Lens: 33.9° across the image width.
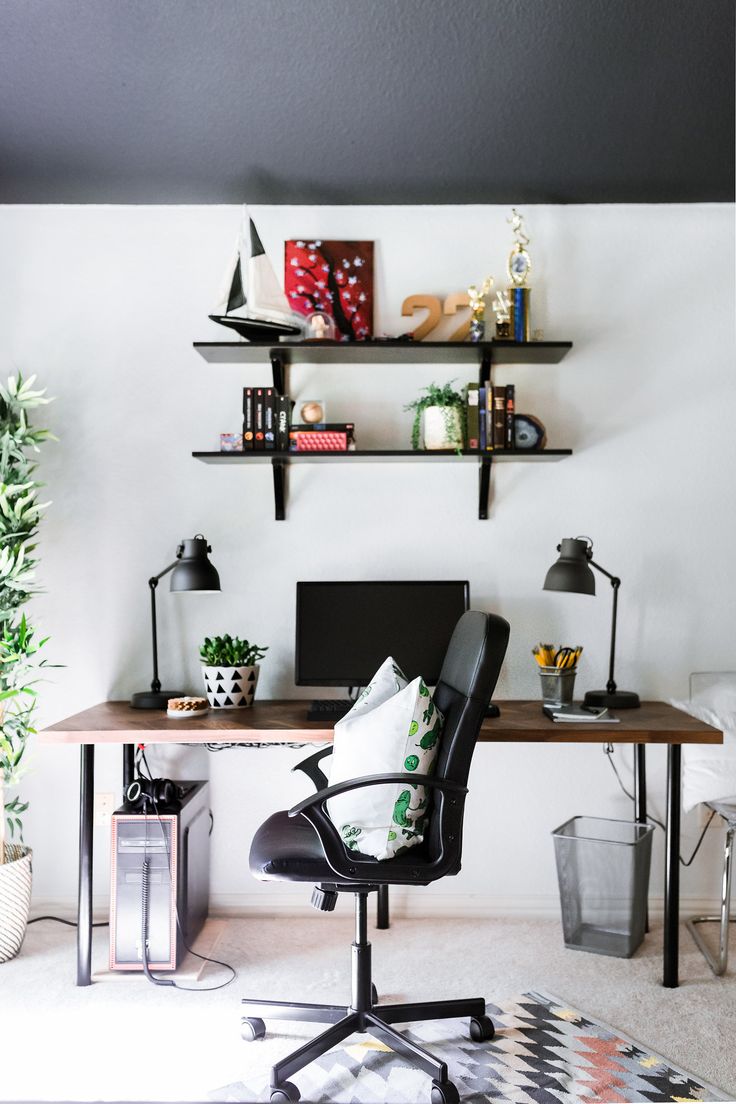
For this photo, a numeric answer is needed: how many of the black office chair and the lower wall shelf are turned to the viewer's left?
1

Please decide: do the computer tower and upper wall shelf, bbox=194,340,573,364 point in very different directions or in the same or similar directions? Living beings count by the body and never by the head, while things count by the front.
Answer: same or similar directions

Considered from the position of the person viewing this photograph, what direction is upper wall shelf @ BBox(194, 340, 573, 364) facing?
facing the viewer

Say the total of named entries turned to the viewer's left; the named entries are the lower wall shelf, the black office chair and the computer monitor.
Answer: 1

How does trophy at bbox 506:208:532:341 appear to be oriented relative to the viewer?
toward the camera
